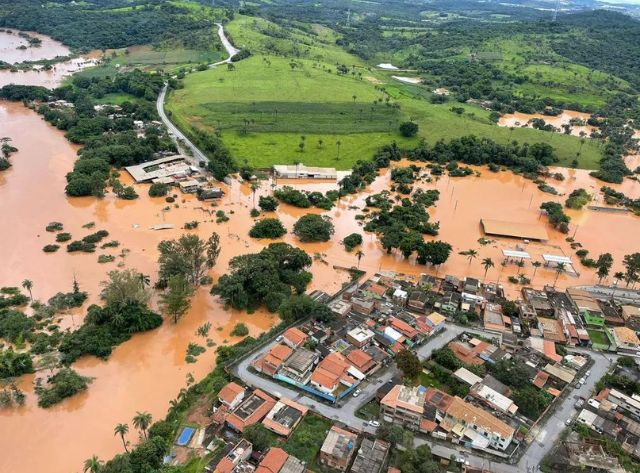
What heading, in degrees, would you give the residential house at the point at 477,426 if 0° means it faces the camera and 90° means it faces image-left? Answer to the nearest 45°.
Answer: approximately 45°

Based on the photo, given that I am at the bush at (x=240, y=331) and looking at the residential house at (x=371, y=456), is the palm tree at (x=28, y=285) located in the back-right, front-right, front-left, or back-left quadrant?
back-right

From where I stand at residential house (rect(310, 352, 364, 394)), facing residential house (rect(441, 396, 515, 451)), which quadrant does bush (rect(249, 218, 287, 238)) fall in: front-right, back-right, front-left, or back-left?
back-left

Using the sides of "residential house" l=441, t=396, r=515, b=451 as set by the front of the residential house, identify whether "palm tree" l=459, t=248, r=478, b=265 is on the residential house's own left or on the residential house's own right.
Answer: on the residential house's own right

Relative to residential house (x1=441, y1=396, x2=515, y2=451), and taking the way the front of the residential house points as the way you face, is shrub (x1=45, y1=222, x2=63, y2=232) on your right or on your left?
on your right

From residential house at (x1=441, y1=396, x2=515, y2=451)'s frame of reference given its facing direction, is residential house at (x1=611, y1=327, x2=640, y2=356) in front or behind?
behind

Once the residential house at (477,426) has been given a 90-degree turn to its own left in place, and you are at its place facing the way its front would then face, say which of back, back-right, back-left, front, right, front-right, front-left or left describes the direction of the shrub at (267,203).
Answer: back

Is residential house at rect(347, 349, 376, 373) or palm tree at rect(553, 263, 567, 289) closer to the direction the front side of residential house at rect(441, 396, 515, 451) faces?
the residential house

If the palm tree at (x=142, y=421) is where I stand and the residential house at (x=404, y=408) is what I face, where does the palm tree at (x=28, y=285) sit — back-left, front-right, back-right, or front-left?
back-left

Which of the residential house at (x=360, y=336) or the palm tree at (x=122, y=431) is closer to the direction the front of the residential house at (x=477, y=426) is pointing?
the palm tree

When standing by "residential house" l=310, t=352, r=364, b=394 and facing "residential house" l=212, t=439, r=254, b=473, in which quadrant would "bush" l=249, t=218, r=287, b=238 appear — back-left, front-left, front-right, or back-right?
back-right
